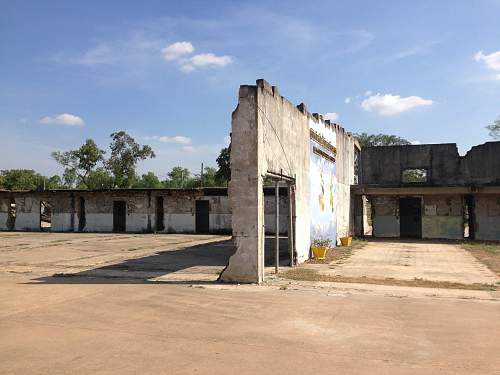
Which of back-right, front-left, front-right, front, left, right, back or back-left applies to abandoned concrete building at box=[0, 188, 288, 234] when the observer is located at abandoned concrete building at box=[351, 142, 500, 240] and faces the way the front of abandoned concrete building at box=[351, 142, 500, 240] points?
right

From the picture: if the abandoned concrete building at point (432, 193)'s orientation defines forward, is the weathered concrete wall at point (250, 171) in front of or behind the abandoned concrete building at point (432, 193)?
in front

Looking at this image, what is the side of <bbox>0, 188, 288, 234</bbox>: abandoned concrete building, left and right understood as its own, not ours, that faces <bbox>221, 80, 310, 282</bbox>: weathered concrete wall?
front

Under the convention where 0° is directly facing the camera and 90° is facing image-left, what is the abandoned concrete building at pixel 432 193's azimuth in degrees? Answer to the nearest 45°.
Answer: approximately 0°

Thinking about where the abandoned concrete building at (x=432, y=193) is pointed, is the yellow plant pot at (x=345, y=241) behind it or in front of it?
in front

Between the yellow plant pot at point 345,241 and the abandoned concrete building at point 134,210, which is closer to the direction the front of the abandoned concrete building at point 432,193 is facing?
the yellow plant pot

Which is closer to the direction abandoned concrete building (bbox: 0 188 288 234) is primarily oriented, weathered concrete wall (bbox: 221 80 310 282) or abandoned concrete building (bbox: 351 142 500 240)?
the weathered concrete wall

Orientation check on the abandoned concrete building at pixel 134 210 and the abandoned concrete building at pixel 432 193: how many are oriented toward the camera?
2
